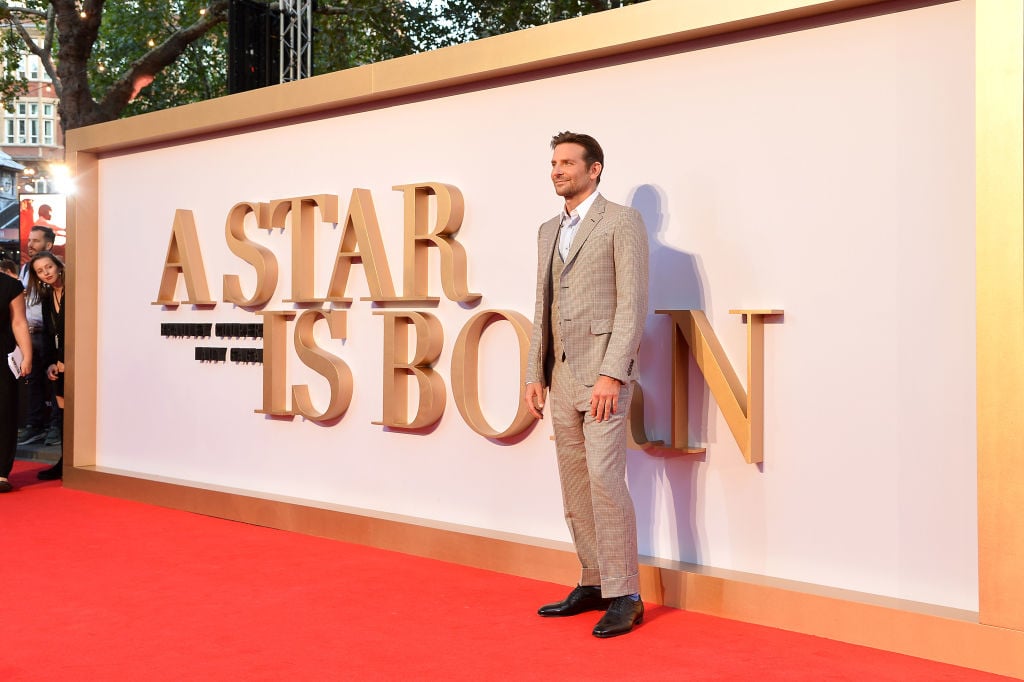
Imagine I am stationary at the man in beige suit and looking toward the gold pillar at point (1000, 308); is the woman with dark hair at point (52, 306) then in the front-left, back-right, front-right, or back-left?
back-left

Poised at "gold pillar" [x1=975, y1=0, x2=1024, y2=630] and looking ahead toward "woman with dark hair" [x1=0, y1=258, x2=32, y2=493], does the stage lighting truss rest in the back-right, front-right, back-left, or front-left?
front-right

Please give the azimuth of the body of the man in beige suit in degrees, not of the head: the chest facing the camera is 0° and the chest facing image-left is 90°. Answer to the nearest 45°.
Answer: approximately 45°

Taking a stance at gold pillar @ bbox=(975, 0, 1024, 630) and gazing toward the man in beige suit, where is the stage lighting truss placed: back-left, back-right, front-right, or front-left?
front-right

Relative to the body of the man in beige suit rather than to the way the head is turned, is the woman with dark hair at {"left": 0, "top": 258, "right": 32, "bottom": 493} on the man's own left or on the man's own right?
on the man's own right

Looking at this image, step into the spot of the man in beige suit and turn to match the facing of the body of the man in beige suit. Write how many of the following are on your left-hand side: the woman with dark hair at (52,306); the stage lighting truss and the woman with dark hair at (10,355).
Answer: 0

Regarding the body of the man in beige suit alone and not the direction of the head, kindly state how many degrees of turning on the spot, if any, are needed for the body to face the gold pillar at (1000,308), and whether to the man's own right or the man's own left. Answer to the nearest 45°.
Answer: approximately 135° to the man's own left

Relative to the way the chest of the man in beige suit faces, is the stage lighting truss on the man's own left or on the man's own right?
on the man's own right

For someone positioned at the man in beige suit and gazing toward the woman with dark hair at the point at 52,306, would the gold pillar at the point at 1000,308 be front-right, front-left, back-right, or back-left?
back-right

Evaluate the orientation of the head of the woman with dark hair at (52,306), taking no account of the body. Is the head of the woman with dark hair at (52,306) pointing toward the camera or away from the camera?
toward the camera

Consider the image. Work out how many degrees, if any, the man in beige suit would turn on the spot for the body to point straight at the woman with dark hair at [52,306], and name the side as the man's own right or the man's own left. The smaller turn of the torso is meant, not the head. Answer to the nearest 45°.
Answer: approximately 90° to the man's own right
